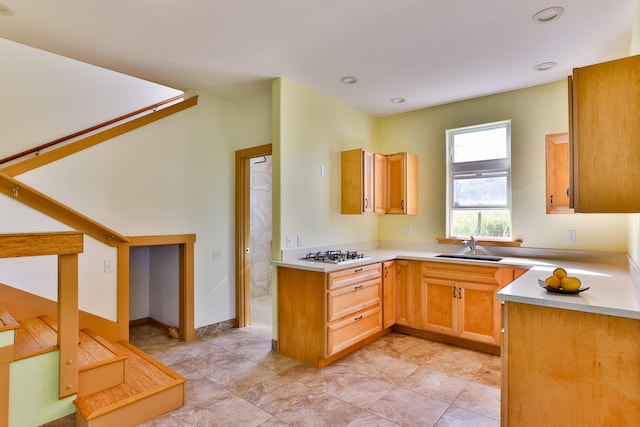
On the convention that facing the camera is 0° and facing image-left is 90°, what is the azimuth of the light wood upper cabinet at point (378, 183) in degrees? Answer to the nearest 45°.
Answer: approximately 0°

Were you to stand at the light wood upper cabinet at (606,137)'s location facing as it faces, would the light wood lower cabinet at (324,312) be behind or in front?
in front

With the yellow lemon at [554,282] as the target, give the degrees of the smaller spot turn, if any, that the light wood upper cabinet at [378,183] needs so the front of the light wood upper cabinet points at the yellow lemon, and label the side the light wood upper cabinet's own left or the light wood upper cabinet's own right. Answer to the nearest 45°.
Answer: approximately 45° to the light wood upper cabinet's own left

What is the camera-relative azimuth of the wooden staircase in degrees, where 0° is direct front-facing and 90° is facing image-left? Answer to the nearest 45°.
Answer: approximately 315°

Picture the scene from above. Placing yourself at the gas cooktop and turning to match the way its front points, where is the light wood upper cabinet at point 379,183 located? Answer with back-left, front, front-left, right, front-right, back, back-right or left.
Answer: left

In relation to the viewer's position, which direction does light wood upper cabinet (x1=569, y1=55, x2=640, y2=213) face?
facing to the left of the viewer

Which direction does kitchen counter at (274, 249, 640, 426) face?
toward the camera

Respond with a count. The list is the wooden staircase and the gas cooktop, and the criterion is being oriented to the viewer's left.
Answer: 0

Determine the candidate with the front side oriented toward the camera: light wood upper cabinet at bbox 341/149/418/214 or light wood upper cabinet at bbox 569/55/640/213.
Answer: light wood upper cabinet at bbox 341/149/418/214

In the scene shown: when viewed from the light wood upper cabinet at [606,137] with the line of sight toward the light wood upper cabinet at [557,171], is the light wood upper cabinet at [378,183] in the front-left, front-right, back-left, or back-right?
front-left
